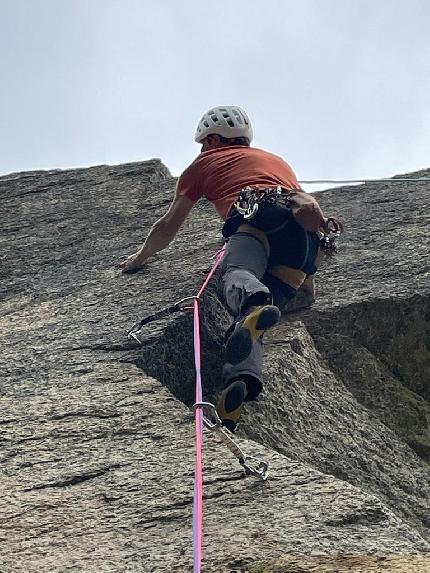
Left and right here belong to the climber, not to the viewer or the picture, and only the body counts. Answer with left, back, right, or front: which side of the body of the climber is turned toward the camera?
back
